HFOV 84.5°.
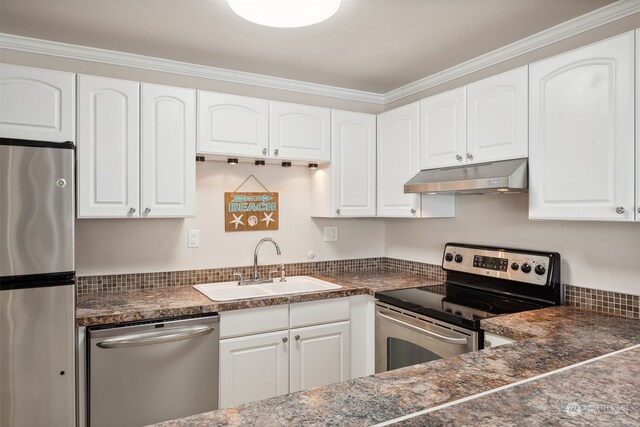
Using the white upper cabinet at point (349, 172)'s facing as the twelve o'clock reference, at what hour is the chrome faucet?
The chrome faucet is roughly at 4 o'clock from the white upper cabinet.

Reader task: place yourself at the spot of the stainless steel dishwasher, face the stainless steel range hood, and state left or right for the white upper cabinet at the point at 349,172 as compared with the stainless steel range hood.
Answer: left

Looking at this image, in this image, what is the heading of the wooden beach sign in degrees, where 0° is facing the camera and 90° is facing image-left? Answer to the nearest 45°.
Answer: approximately 0°

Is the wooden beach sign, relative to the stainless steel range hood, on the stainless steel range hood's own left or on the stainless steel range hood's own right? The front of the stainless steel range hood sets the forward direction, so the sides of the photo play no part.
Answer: on the stainless steel range hood's own right

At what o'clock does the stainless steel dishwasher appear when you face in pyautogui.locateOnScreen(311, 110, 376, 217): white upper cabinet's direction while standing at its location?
The stainless steel dishwasher is roughly at 3 o'clock from the white upper cabinet.

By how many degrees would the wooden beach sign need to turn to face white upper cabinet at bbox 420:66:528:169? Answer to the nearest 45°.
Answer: approximately 45° to its left

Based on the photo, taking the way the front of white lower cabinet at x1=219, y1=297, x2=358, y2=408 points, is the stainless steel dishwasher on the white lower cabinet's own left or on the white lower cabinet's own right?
on the white lower cabinet's own right

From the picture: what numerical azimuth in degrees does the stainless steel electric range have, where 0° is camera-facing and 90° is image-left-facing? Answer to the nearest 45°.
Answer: approximately 45°
